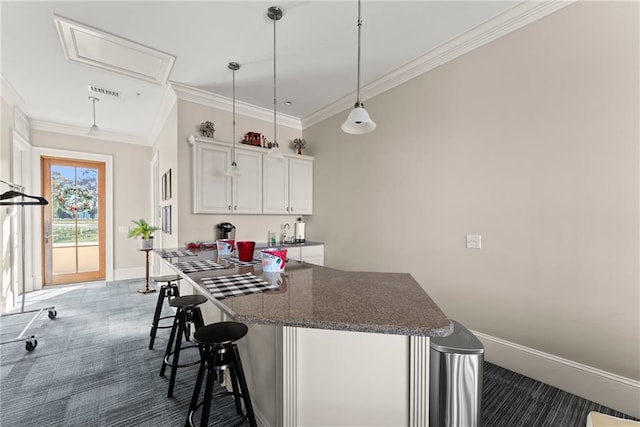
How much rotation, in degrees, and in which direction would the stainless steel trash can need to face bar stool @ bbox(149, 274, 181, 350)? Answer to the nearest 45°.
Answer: approximately 90° to its right

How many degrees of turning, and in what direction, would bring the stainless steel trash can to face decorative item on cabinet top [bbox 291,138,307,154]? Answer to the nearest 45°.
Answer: approximately 135° to its right

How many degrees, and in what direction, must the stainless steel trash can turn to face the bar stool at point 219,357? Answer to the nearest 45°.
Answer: approximately 45° to its right

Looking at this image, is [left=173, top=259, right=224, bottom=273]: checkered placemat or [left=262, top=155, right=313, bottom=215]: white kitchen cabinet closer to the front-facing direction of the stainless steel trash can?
the checkered placemat

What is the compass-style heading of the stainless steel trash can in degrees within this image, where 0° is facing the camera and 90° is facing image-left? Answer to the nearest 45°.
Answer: approximately 0°

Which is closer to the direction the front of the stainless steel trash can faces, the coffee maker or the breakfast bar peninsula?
the breakfast bar peninsula

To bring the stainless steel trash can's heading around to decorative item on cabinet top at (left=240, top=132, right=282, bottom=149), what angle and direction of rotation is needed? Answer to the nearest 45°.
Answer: approximately 135° to its right

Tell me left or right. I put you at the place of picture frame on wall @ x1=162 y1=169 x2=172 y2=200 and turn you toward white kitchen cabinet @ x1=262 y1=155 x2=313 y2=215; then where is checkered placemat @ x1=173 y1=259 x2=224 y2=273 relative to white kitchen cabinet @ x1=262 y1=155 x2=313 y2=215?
right
